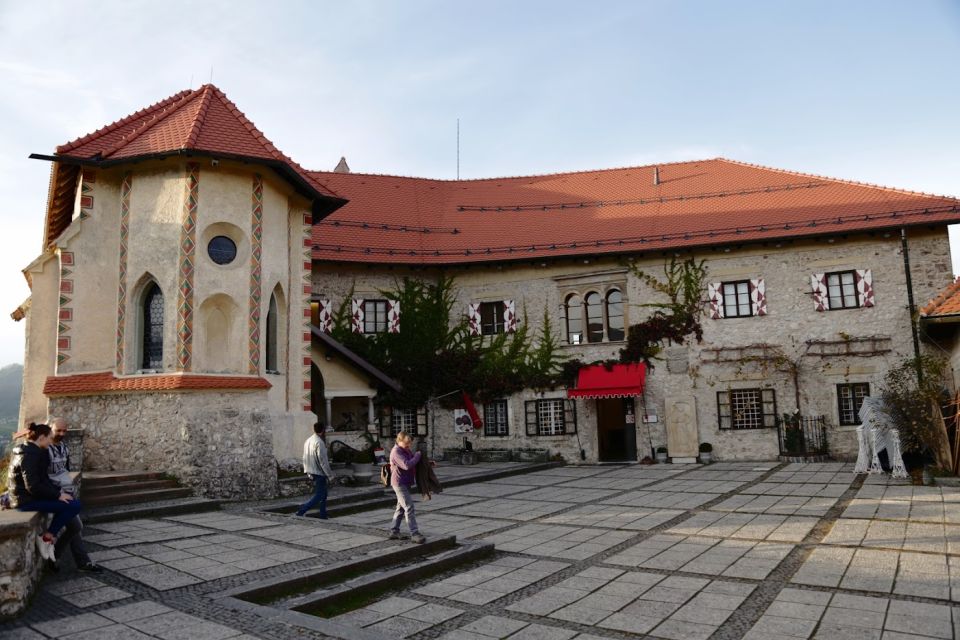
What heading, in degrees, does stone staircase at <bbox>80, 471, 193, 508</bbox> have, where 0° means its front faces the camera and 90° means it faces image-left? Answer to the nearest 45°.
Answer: approximately 315°

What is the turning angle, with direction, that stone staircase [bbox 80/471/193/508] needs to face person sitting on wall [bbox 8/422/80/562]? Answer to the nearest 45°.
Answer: approximately 45° to its right

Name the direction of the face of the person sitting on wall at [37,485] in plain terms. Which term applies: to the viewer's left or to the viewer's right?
to the viewer's right

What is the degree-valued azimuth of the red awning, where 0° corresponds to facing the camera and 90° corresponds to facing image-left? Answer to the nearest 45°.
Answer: approximately 0°

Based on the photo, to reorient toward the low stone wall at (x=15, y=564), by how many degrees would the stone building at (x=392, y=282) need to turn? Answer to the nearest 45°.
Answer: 0° — it already faces it

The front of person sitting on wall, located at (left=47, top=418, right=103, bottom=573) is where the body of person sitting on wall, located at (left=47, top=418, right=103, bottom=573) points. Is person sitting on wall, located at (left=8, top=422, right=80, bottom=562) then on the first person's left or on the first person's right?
on the first person's right

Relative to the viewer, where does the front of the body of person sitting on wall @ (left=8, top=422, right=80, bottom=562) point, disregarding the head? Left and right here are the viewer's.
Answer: facing to the right of the viewer

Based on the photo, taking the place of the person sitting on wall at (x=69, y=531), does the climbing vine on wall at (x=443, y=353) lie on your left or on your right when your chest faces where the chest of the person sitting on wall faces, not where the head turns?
on your left

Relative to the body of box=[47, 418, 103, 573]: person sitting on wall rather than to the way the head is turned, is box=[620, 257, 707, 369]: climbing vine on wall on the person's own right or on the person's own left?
on the person's own left
